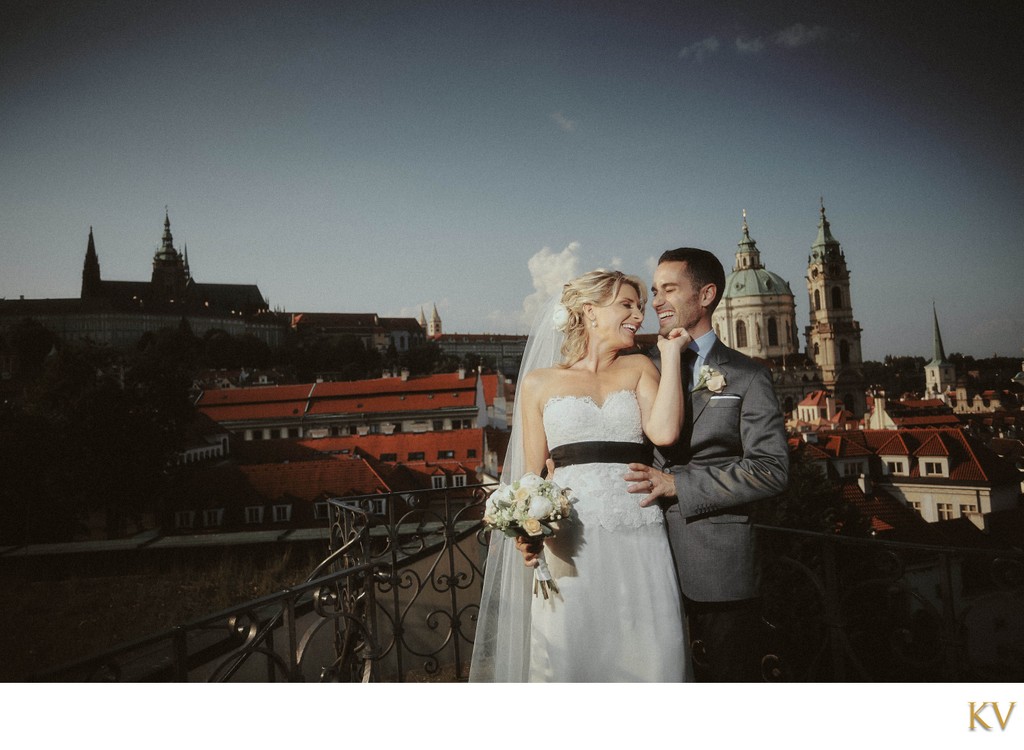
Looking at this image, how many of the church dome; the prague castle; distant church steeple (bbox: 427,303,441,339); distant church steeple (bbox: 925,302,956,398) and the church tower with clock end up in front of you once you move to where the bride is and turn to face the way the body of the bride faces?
0

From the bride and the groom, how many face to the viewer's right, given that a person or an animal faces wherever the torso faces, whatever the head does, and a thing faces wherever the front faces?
0

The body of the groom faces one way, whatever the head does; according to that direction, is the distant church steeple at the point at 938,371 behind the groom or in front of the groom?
behind

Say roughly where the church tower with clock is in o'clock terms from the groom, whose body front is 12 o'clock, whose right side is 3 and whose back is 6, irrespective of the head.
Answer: The church tower with clock is roughly at 5 o'clock from the groom.

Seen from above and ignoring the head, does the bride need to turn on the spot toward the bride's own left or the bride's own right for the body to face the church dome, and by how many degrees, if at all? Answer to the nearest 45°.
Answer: approximately 135° to the bride's own left

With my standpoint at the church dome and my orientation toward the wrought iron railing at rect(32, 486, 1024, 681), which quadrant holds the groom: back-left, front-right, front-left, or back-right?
front-left

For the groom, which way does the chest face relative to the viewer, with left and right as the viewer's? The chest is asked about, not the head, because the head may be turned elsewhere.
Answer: facing the viewer and to the left of the viewer

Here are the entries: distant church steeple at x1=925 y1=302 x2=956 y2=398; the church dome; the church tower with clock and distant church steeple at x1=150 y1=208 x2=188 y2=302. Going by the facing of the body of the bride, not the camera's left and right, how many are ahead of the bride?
0

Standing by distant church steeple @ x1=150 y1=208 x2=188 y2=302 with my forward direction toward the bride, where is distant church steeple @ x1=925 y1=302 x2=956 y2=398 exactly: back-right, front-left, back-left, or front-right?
front-left

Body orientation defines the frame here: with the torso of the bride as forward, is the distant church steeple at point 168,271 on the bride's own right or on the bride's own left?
on the bride's own right

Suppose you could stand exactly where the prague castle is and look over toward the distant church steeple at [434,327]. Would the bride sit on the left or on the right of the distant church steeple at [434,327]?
right

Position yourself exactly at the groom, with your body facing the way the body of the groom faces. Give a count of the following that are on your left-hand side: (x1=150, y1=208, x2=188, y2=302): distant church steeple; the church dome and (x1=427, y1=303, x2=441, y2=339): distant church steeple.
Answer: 0

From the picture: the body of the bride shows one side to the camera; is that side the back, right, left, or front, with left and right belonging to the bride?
front

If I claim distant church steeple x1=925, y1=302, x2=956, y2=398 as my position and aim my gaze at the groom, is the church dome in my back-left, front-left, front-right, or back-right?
front-right

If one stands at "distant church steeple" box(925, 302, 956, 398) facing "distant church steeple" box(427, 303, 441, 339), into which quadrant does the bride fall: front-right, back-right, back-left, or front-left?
back-left

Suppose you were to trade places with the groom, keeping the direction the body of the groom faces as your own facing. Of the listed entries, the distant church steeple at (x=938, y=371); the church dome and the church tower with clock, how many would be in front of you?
0

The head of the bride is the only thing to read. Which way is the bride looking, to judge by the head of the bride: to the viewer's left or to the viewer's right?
to the viewer's right

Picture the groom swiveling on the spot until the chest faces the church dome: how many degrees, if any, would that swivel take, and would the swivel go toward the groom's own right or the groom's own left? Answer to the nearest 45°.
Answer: approximately 135° to the groom's own right

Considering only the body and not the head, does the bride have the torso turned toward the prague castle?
no
